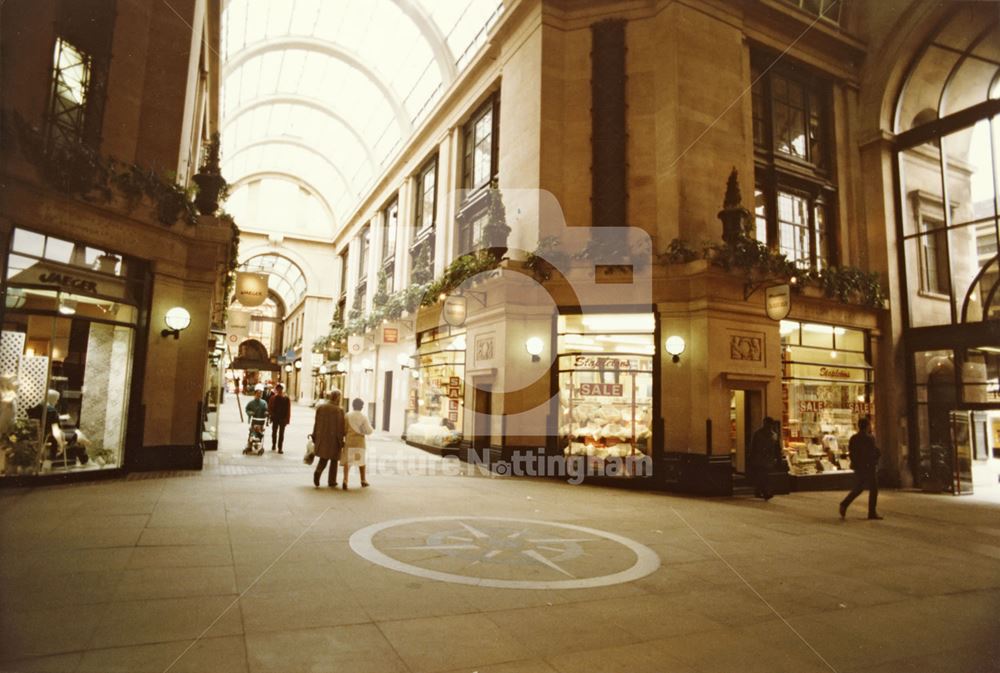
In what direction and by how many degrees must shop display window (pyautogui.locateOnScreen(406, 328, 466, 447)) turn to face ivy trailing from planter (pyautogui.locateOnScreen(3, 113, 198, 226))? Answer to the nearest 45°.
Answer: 0° — it already faces it

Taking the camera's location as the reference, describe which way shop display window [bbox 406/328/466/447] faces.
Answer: facing the viewer and to the left of the viewer

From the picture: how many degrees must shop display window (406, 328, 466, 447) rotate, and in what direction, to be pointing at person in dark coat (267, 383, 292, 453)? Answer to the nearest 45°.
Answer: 0° — it already faces them

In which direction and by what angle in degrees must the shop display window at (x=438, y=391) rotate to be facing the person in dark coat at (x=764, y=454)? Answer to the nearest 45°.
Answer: approximately 90° to its left

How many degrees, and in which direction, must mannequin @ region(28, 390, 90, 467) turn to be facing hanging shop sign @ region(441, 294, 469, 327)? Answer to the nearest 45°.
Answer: approximately 45° to its left
